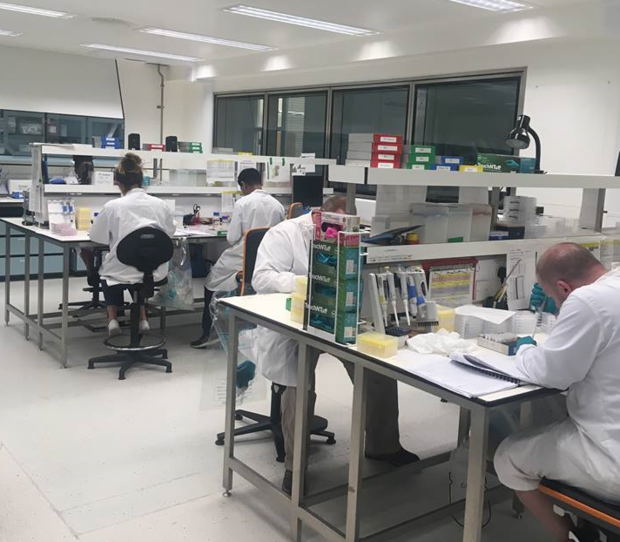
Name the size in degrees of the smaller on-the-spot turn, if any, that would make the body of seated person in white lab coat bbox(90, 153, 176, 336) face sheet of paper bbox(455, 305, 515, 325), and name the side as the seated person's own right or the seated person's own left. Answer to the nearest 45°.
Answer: approximately 135° to the seated person's own right

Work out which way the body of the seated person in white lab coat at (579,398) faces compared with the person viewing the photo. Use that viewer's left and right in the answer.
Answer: facing to the left of the viewer

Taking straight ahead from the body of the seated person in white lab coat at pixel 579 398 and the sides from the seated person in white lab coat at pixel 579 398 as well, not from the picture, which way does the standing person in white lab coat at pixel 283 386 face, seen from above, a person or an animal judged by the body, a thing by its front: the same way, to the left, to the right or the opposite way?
the opposite way

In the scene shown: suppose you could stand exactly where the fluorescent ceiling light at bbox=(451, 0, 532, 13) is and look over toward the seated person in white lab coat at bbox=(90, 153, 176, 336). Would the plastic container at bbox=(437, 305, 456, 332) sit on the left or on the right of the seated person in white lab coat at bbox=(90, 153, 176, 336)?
left

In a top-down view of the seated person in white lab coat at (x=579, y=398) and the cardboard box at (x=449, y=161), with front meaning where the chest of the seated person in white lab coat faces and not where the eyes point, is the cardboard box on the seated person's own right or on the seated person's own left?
on the seated person's own right

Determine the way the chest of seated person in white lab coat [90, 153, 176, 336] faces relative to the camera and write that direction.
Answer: away from the camera

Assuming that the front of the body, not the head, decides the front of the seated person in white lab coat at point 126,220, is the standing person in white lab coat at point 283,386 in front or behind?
behind

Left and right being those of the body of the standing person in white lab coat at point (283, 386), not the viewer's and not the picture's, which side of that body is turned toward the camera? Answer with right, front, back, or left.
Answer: right

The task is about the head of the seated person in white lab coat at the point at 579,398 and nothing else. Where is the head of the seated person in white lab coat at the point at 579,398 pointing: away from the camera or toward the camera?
away from the camera

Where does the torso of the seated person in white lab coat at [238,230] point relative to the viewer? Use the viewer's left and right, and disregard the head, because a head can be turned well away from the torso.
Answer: facing away from the viewer and to the left of the viewer

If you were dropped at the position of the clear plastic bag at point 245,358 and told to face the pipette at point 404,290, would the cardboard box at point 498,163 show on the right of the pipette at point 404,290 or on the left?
left
